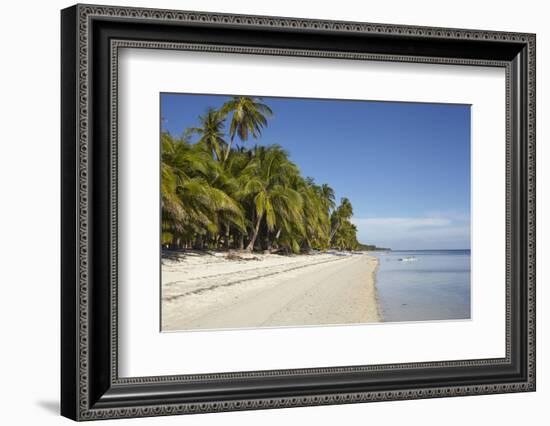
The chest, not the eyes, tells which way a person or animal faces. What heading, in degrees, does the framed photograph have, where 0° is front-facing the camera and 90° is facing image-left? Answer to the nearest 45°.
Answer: approximately 315°
